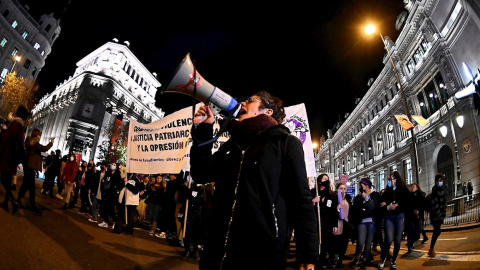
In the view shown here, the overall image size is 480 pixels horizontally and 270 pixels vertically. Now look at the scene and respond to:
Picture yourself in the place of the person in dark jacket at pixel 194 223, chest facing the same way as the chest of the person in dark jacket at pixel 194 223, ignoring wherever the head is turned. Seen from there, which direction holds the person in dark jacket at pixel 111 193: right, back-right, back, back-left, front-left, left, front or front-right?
back-right

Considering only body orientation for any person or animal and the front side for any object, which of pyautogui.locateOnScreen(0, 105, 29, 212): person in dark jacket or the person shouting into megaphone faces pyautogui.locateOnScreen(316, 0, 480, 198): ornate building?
the person in dark jacket

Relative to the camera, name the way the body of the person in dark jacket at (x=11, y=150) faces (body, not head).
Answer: to the viewer's right

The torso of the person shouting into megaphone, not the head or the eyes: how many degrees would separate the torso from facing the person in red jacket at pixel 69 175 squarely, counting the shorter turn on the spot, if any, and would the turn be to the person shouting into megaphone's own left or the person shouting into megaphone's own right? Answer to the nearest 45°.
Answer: approximately 90° to the person shouting into megaphone's own right

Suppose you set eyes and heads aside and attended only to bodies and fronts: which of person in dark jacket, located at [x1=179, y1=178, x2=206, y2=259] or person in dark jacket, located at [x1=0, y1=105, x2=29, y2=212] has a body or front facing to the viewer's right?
person in dark jacket, located at [x1=0, y1=105, x2=29, y2=212]

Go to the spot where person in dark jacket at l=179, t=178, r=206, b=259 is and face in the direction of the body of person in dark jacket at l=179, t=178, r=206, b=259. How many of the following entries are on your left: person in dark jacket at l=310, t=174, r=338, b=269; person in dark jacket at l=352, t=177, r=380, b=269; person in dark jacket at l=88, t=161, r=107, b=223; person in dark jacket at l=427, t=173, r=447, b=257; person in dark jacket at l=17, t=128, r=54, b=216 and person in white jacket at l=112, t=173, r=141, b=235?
3

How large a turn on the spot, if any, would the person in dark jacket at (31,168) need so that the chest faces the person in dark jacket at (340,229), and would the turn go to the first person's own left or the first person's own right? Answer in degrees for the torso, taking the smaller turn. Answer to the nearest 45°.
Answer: approximately 45° to the first person's own right

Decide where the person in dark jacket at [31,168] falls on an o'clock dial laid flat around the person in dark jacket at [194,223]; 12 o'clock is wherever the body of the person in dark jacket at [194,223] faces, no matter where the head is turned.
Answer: the person in dark jacket at [31,168] is roughly at 3 o'clock from the person in dark jacket at [194,223].

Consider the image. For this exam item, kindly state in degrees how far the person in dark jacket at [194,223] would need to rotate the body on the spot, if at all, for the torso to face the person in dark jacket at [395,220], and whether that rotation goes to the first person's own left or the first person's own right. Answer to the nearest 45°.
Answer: approximately 90° to the first person's own left

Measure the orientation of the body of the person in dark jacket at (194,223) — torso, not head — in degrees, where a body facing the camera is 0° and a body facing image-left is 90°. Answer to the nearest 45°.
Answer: approximately 0°
